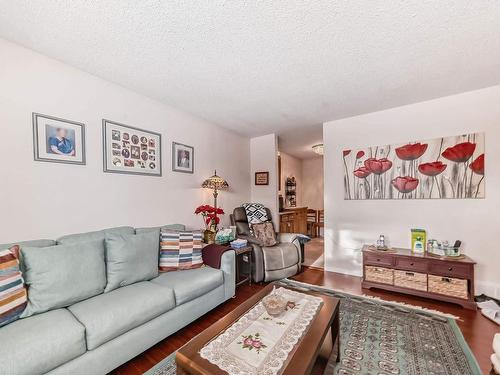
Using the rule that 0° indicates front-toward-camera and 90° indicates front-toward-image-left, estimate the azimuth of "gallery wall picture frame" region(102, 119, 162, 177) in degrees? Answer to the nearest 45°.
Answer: approximately 315°

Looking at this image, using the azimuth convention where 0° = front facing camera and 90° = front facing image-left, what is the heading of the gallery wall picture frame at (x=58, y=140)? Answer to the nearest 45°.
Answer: approximately 315°

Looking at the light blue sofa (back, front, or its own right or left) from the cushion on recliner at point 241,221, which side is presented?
left

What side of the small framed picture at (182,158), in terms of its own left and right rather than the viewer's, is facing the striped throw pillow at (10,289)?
right

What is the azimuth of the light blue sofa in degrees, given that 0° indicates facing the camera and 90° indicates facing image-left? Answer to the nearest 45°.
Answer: approximately 315°

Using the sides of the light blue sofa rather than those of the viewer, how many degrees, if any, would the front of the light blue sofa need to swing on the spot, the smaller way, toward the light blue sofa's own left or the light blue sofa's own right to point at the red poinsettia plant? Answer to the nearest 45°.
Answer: approximately 90° to the light blue sofa's own left

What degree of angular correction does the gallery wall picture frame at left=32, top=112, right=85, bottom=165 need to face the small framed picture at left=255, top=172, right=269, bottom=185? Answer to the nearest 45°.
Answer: approximately 45° to its left

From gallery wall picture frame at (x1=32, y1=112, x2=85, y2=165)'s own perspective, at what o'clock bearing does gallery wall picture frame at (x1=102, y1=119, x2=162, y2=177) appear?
gallery wall picture frame at (x1=102, y1=119, x2=162, y2=177) is roughly at 10 o'clock from gallery wall picture frame at (x1=32, y1=112, x2=85, y2=165).

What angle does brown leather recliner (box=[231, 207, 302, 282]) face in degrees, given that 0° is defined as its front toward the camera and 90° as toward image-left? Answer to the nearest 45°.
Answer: approximately 315°
